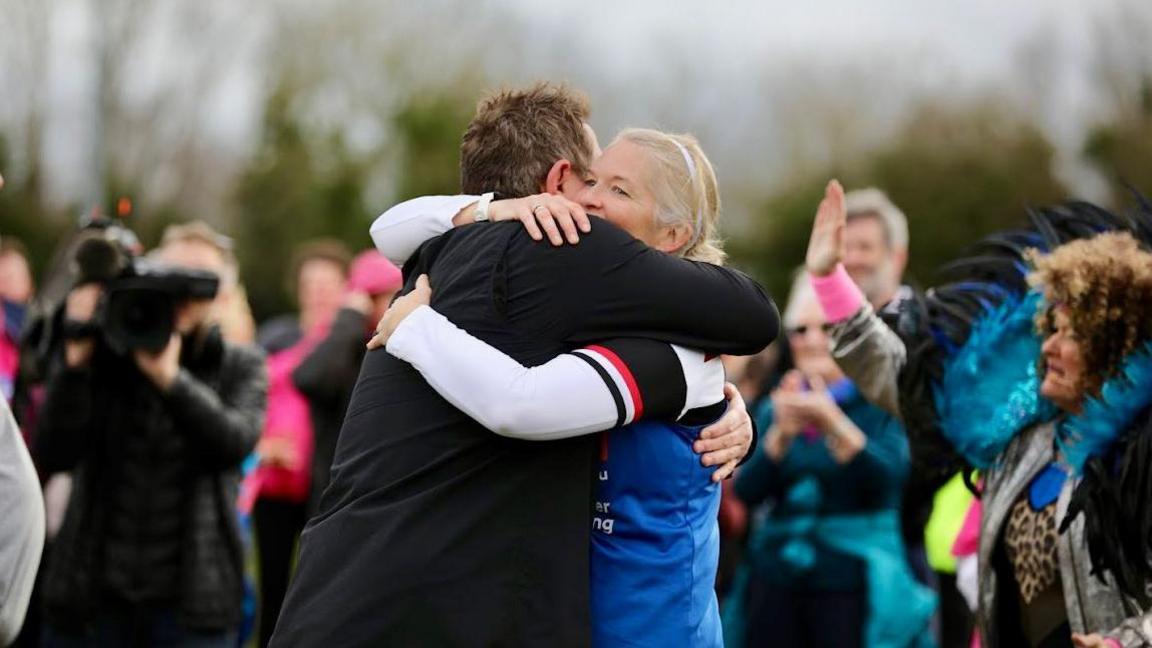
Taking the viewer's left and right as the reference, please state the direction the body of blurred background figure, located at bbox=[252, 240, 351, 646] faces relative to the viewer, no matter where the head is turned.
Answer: facing the viewer

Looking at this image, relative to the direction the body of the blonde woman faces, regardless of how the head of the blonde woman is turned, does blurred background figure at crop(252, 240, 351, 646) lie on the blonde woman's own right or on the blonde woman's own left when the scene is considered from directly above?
on the blonde woman's own right

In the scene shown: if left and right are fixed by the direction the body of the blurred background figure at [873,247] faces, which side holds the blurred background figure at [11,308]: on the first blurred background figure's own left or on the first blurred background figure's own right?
on the first blurred background figure's own right

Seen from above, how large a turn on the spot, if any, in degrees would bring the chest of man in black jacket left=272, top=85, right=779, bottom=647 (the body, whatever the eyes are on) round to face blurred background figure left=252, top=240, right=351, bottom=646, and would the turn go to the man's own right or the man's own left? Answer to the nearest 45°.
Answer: approximately 45° to the man's own left

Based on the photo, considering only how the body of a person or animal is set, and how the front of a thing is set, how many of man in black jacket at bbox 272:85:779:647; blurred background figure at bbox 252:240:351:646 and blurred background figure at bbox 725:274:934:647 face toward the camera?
2

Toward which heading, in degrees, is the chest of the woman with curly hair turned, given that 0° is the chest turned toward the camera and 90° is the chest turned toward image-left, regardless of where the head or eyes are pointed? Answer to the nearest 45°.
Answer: approximately 45°

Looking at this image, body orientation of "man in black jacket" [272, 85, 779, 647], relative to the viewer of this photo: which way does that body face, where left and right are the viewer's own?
facing away from the viewer and to the right of the viewer

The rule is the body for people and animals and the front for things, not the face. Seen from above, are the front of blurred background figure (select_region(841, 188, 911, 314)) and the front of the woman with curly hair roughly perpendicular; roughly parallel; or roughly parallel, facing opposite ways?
roughly parallel

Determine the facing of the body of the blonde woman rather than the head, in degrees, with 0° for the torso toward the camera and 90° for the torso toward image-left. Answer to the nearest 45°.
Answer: approximately 45°

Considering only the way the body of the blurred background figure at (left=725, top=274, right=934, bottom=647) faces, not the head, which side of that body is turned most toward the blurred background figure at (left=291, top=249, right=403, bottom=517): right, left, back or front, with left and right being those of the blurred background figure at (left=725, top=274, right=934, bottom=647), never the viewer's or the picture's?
right

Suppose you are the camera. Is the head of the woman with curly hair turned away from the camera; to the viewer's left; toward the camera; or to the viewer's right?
to the viewer's left

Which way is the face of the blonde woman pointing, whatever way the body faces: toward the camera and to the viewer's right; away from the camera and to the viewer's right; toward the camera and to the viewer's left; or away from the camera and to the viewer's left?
toward the camera and to the viewer's left

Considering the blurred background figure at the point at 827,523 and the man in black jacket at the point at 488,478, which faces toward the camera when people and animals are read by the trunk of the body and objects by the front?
the blurred background figure

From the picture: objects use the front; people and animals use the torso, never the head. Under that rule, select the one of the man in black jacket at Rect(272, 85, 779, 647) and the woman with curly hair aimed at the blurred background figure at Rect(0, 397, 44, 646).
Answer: the woman with curly hair

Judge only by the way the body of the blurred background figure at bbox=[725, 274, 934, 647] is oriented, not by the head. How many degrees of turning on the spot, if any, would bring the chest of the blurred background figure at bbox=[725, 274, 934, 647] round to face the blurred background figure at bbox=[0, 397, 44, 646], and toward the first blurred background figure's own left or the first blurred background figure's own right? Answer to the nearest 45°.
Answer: approximately 45° to the first blurred background figure's own right
